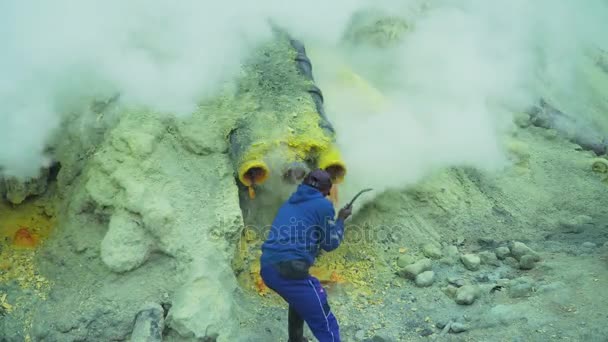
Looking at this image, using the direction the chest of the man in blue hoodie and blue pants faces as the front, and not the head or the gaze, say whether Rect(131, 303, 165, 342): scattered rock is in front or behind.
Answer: behind

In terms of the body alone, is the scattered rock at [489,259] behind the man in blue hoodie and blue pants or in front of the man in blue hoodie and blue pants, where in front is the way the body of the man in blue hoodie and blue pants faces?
in front

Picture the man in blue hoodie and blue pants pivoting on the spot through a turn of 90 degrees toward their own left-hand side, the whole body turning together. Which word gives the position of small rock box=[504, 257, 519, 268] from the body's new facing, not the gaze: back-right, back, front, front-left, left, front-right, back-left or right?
right

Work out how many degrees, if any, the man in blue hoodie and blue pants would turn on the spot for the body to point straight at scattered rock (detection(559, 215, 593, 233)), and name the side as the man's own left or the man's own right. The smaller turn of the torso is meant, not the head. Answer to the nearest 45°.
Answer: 0° — they already face it

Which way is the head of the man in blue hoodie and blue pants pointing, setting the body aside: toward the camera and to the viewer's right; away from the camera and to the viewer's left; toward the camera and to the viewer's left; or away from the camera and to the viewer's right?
away from the camera and to the viewer's right

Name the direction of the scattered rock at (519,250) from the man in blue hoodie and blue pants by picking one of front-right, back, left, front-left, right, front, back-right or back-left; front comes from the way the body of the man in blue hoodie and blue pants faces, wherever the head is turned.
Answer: front

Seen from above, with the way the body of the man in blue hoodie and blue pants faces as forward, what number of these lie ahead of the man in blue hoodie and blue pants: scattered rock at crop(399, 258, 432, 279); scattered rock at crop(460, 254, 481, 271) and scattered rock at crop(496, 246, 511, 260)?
3

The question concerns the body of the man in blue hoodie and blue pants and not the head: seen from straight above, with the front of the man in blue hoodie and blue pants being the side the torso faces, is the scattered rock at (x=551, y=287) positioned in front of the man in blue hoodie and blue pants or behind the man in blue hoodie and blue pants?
in front

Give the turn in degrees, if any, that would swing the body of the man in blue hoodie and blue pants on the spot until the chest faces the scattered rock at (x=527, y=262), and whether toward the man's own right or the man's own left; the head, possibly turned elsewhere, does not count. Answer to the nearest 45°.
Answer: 0° — they already face it

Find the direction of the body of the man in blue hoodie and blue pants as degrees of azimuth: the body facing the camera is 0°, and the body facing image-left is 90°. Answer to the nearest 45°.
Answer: approximately 225°

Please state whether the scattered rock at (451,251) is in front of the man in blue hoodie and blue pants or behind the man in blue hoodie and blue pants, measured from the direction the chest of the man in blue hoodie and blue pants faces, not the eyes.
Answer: in front
